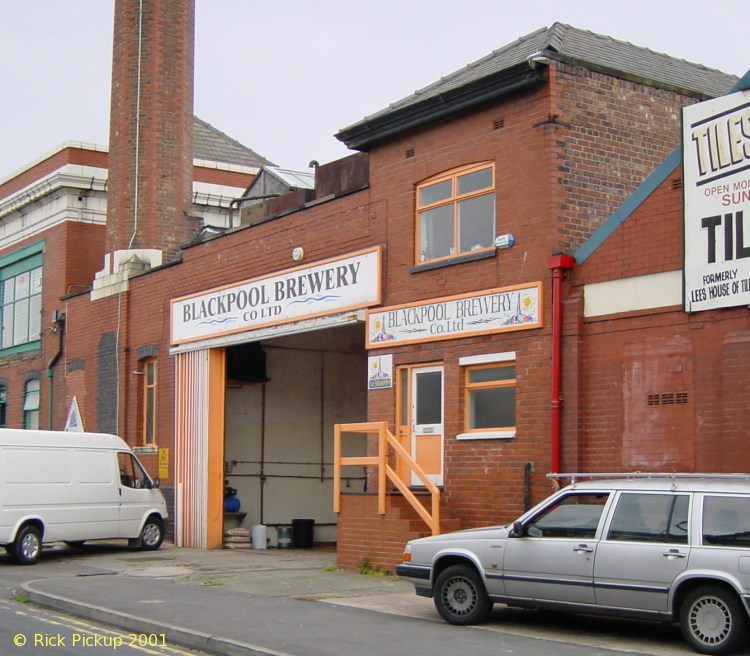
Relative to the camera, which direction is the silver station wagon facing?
to the viewer's left

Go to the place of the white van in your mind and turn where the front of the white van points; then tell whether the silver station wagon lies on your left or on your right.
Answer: on your right

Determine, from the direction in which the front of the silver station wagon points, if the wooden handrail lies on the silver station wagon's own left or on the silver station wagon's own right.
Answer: on the silver station wagon's own right

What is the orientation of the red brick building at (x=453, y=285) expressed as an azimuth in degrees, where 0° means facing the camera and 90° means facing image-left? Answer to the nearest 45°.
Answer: approximately 45°

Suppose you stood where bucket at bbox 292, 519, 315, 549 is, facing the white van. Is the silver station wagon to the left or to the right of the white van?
left

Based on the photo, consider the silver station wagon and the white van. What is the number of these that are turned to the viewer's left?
1

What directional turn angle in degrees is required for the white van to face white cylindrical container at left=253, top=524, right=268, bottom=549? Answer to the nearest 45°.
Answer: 0° — it already faces it

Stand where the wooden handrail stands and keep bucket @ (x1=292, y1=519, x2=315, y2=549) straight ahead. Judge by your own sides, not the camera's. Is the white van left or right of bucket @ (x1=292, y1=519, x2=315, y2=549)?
left

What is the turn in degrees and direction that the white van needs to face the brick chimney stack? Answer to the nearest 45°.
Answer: approximately 45° to its left
